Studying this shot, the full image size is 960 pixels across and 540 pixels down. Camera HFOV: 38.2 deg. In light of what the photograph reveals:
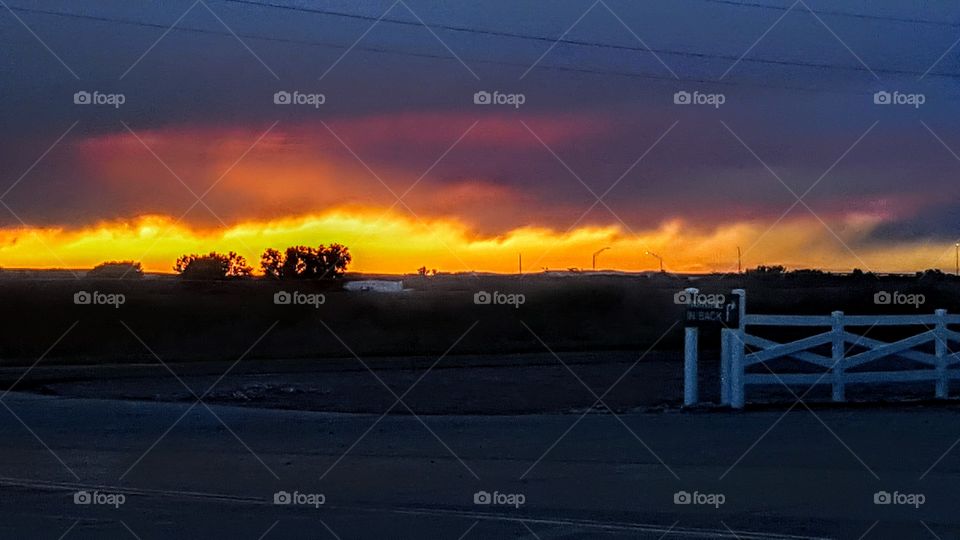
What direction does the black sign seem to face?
toward the camera
